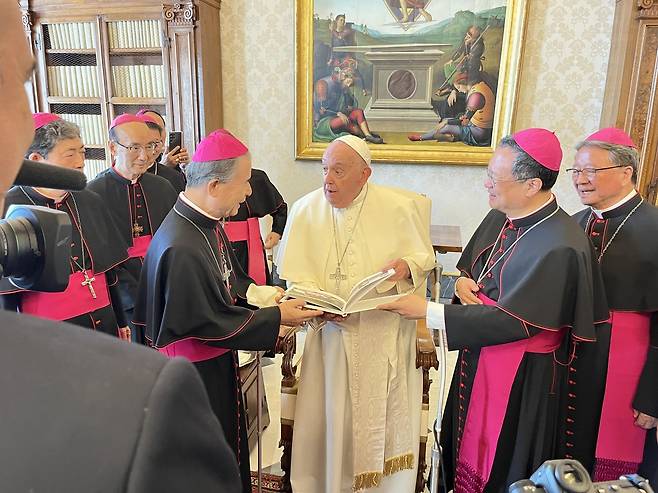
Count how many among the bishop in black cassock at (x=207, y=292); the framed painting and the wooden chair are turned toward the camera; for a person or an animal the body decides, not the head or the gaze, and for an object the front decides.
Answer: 2

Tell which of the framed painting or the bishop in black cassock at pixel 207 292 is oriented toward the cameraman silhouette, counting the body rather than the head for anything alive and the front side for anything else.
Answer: the framed painting

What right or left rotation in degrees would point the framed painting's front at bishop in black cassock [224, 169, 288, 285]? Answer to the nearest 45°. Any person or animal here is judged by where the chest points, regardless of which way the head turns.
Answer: approximately 45° to its right

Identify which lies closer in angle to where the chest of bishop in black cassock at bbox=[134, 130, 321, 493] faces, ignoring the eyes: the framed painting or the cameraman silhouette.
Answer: the framed painting

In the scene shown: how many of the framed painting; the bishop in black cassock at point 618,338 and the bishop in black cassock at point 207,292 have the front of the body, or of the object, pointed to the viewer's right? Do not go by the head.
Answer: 1

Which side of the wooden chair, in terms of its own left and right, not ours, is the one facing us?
front

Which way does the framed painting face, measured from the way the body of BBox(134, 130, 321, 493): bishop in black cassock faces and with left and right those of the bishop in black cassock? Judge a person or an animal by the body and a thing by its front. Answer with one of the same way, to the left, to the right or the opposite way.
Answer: to the right

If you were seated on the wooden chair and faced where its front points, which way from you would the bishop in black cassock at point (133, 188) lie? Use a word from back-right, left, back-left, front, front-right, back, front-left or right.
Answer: back-right

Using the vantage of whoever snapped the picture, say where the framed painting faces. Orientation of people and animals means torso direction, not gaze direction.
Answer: facing the viewer

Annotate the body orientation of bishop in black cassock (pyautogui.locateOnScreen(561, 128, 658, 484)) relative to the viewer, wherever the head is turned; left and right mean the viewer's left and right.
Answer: facing the viewer and to the left of the viewer

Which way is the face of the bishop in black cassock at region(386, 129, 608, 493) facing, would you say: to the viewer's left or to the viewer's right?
to the viewer's left

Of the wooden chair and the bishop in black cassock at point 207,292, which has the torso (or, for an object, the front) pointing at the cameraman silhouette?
the wooden chair

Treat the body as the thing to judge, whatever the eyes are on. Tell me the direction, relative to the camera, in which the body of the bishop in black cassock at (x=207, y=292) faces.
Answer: to the viewer's right

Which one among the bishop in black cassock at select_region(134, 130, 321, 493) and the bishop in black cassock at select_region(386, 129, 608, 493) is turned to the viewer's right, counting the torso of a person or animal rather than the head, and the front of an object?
the bishop in black cassock at select_region(134, 130, 321, 493)

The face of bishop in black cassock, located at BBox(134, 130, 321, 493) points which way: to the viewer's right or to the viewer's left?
to the viewer's right
